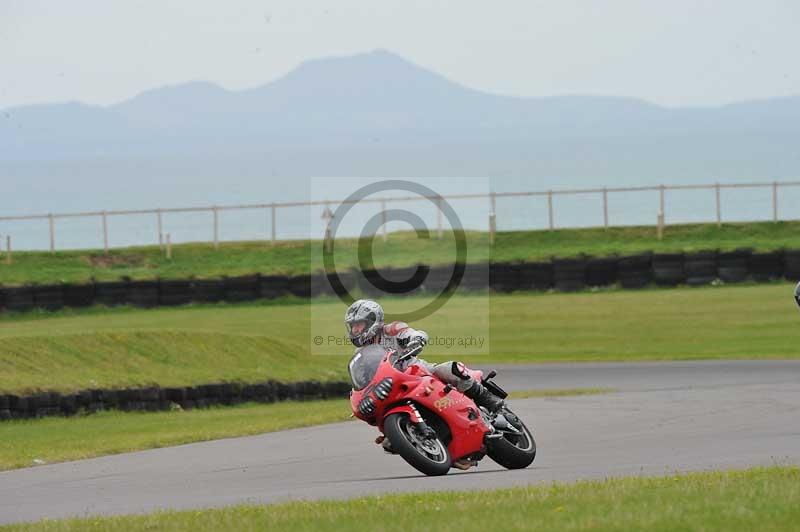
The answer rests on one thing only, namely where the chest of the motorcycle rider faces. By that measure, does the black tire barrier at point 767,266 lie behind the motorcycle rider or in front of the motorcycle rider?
behind

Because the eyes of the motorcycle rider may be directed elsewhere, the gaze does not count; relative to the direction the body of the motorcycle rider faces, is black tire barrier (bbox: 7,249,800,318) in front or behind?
behind

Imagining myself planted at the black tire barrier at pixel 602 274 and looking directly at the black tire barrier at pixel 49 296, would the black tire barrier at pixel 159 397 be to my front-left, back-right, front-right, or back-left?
front-left

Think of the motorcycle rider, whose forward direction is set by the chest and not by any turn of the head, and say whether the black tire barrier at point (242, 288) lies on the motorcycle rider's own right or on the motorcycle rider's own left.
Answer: on the motorcycle rider's own right

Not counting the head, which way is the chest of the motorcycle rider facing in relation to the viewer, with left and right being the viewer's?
facing the viewer and to the left of the viewer

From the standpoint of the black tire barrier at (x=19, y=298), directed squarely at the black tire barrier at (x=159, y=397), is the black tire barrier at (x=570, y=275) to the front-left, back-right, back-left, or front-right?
front-left

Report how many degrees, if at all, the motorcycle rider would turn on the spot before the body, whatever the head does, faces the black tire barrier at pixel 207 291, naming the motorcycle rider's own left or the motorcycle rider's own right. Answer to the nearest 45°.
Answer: approximately 135° to the motorcycle rider's own right

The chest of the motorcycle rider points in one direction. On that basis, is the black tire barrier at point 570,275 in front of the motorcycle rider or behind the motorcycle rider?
behind

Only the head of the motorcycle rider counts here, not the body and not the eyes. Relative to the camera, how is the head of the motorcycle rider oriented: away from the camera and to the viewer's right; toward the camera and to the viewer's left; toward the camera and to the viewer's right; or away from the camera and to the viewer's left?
toward the camera and to the viewer's left

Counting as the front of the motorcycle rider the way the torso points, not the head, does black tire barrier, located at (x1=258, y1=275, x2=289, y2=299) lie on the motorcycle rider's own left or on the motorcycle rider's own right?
on the motorcycle rider's own right

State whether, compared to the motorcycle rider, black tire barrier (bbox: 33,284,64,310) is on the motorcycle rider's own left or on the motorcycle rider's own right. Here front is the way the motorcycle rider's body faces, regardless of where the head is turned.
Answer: on the motorcycle rider's own right

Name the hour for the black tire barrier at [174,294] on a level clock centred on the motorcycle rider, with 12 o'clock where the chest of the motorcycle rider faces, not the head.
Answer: The black tire barrier is roughly at 4 o'clock from the motorcycle rider.
